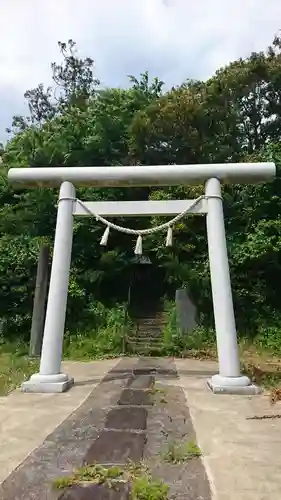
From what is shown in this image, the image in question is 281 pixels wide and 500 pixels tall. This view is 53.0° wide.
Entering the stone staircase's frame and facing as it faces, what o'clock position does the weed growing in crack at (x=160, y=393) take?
The weed growing in crack is roughly at 12 o'clock from the stone staircase.

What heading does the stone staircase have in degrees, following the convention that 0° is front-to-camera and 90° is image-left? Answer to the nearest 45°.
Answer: approximately 0°

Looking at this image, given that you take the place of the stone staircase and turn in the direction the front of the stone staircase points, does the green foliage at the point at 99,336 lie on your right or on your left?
on your right

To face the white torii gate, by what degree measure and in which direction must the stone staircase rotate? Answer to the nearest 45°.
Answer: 0° — it already faces it

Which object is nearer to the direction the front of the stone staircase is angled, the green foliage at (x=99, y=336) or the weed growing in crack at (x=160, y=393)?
the weed growing in crack
